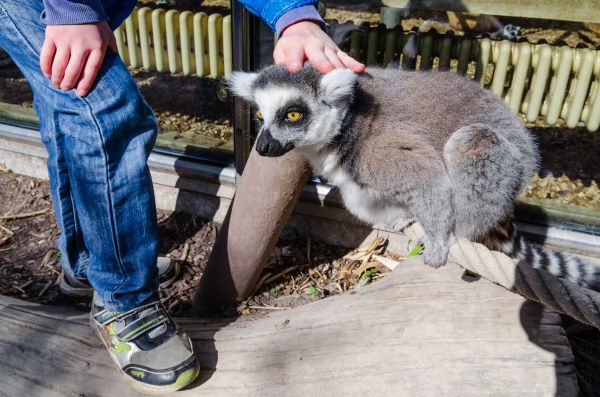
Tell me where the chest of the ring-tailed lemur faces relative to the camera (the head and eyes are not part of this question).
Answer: to the viewer's left

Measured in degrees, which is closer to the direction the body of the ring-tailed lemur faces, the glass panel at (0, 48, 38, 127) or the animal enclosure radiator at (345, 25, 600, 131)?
the glass panel

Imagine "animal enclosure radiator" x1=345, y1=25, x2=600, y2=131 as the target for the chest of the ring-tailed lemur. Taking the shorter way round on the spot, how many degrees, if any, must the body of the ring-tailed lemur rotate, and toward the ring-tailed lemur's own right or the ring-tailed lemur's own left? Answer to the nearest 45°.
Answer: approximately 135° to the ring-tailed lemur's own right

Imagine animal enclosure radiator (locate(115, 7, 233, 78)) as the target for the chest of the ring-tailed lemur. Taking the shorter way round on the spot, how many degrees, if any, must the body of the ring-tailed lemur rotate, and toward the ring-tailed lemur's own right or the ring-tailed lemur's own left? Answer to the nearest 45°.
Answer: approximately 45° to the ring-tailed lemur's own right
